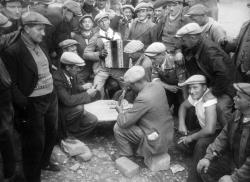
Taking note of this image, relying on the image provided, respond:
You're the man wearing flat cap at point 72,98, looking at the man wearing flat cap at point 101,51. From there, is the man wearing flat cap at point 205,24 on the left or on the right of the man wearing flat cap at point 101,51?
right

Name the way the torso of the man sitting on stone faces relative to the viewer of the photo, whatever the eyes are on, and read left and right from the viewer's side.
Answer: facing away from the viewer and to the left of the viewer

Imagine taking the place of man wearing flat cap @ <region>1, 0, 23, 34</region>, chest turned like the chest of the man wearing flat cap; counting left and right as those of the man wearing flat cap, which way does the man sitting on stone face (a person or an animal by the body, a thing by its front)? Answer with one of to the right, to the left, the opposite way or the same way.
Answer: the opposite way

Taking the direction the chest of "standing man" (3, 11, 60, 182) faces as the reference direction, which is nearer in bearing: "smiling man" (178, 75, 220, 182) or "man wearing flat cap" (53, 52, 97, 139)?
the smiling man

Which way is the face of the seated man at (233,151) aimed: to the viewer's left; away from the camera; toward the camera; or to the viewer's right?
to the viewer's left

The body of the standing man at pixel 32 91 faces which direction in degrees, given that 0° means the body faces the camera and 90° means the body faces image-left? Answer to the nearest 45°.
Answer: approximately 315°

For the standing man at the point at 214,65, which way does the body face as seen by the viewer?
to the viewer's left

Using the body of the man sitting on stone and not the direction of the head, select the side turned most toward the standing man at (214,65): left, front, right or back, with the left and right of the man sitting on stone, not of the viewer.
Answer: right

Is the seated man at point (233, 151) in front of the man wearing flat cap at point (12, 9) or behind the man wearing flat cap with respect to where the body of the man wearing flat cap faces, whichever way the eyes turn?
in front

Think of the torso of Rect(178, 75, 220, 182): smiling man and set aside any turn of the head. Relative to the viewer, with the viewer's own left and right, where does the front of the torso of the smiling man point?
facing the viewer and to the left of the viewer

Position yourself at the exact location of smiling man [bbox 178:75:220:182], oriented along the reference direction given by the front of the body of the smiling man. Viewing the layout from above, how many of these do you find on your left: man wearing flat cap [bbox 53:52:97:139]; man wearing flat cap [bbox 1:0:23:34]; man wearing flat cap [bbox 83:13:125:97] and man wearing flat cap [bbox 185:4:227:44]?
0

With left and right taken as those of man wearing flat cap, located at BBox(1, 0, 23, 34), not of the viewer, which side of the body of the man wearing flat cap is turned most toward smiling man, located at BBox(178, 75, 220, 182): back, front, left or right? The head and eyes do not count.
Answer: front

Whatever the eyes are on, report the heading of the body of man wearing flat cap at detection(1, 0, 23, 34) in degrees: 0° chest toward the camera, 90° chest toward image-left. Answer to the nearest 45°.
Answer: approximately 315°

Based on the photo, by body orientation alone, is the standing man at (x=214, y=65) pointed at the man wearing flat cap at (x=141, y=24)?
no

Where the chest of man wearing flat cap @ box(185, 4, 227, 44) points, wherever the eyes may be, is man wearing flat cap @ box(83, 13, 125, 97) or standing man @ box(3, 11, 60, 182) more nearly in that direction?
the man wearing flat cap

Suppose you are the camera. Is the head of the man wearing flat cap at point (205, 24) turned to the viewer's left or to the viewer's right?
to the viewer's left
